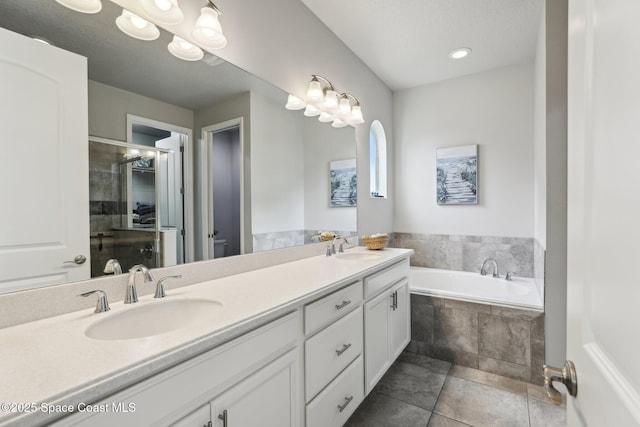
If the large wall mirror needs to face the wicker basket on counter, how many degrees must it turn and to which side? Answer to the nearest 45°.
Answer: approximately 45° to its left

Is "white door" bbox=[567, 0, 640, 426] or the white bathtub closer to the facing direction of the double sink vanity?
the white door

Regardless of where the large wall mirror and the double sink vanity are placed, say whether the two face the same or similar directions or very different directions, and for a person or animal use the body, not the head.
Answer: same or similar directions

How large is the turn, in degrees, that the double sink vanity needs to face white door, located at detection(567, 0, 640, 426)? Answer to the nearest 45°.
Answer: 0° — it already faces it

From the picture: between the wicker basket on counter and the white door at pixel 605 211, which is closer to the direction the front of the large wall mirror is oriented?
the white door

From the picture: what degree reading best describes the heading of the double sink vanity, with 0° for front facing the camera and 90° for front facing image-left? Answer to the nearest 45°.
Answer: approximately 315°

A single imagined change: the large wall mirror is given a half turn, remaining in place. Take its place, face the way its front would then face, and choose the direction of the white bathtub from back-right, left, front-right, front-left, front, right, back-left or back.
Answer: back-right

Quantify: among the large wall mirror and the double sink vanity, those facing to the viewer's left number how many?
0

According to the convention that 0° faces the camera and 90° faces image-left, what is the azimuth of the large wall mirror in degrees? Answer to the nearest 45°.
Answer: approximately 315°
